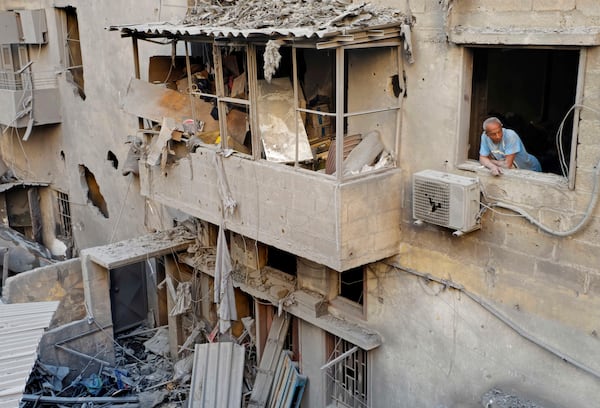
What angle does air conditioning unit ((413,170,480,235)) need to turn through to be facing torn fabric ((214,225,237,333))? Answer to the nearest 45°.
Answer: approximately 90° to its right

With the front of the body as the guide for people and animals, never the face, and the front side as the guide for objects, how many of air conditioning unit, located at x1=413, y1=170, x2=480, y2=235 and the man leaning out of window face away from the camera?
0

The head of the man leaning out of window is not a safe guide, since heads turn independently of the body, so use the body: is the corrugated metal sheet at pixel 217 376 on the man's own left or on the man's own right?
on the man's own right

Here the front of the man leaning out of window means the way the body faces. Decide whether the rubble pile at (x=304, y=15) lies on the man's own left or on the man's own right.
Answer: on the man's own right

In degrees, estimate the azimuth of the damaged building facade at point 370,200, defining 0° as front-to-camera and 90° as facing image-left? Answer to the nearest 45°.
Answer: approximately 45°

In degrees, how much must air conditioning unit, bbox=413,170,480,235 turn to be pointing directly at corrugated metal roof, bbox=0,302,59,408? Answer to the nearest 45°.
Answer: approximately 45° to its right
